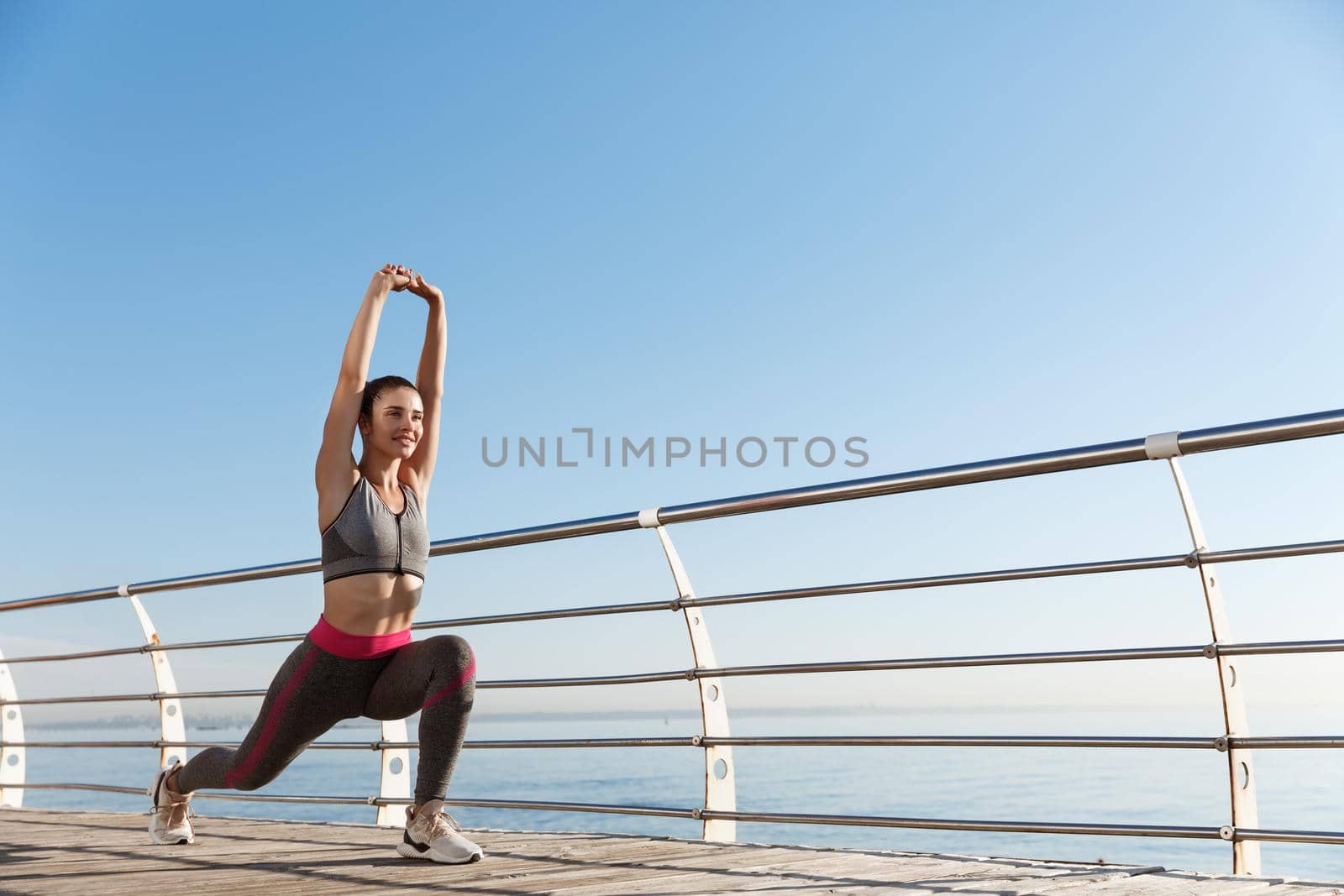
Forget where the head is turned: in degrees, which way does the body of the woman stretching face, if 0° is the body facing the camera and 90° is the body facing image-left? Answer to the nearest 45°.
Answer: approximately 315°
